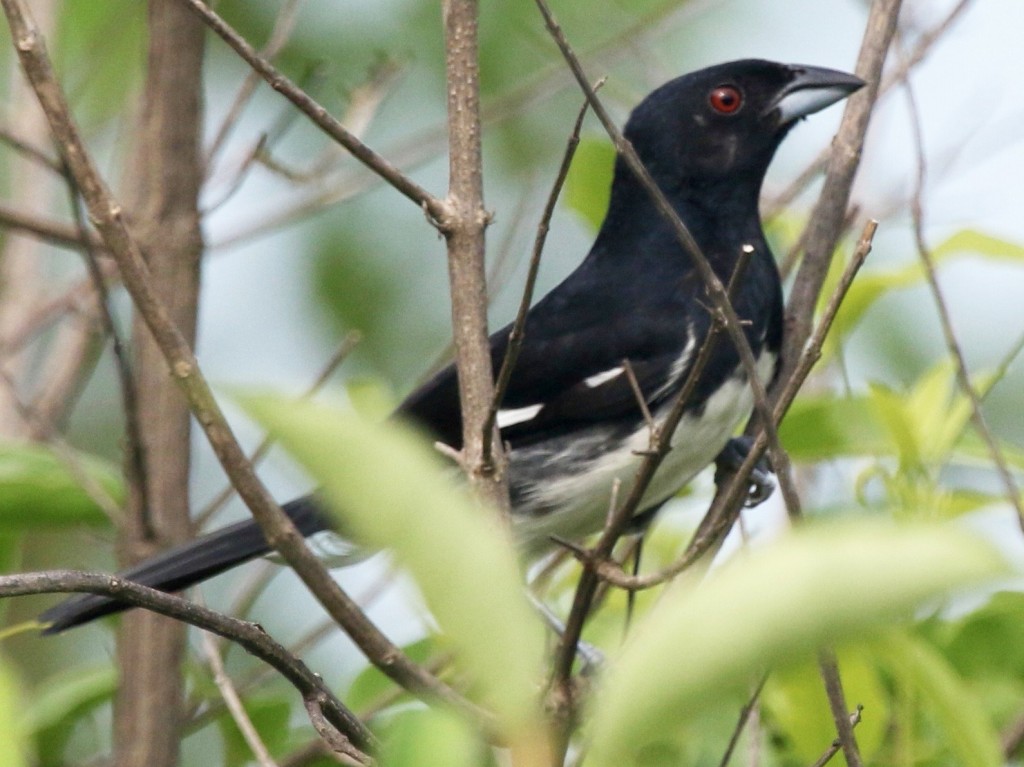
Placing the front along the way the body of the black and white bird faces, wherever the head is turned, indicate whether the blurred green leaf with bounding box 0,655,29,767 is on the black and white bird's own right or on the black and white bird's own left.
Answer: on the black and white bird's own right

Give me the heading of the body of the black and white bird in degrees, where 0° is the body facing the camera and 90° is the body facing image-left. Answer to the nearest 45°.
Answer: approximately 270°

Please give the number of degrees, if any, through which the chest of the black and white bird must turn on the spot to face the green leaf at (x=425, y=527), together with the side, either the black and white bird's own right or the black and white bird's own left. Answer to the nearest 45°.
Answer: approximately 90° to the black and white bird's own right

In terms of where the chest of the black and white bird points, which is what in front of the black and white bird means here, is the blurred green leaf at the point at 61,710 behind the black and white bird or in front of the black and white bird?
behind

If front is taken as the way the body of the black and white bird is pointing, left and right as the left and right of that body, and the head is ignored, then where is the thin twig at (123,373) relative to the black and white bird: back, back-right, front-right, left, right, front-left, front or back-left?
back-right
